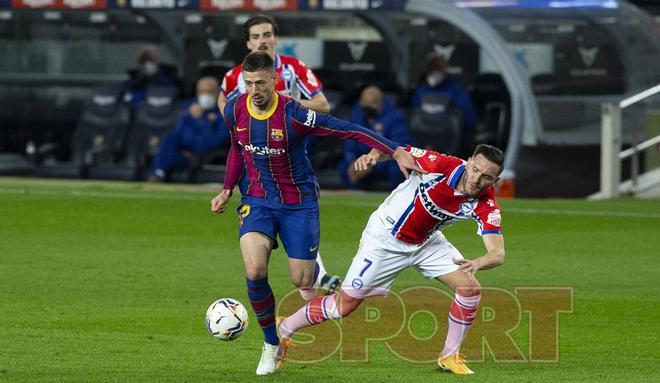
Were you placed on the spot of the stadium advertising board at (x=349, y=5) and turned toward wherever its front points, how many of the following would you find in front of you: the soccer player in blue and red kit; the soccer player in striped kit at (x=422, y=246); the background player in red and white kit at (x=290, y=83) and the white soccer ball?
4

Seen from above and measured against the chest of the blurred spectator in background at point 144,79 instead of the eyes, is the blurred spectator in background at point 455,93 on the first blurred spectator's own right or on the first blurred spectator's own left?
on the first blurred spectator's own left

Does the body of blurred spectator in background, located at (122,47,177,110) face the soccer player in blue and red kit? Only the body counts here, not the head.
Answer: yes

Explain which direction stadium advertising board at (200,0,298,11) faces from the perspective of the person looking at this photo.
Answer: facing the viewer

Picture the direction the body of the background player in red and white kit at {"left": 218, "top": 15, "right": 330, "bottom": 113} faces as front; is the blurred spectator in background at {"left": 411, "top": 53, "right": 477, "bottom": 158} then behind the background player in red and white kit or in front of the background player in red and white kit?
behind

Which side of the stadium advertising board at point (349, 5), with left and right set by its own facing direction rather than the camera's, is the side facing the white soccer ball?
front

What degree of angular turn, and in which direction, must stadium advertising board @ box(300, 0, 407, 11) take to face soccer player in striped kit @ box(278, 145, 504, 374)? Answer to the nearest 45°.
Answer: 0° — it already faces them

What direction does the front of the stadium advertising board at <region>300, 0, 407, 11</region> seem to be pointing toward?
toward the camera

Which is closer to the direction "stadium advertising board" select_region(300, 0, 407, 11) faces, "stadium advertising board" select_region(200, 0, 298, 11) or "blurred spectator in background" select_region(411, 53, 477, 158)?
the blurred spectator in background

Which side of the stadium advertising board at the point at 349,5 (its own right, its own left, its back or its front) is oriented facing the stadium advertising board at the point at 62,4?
right

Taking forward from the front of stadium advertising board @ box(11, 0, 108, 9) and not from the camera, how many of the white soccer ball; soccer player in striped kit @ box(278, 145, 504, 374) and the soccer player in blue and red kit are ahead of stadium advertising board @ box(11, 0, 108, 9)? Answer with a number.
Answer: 3
